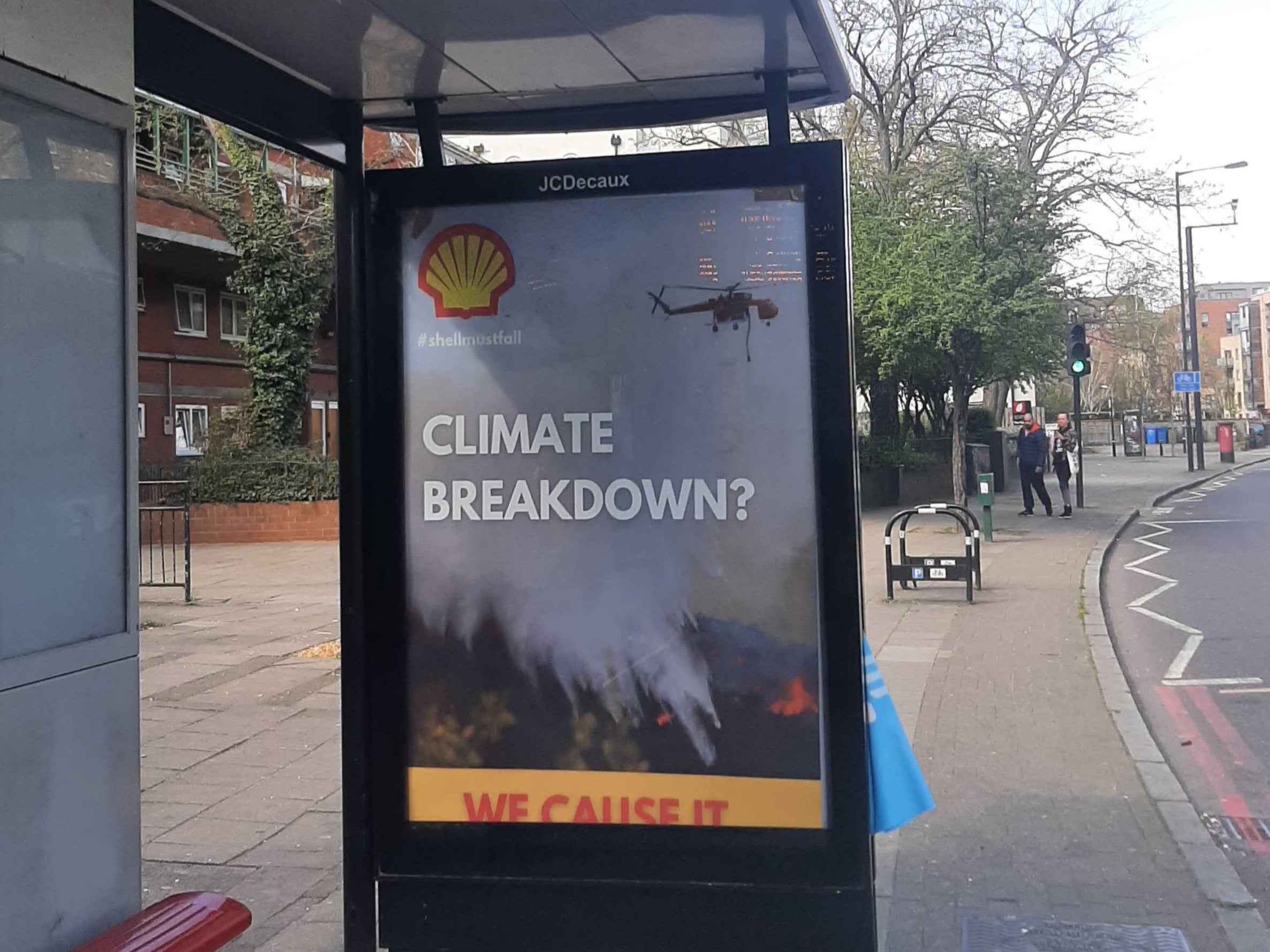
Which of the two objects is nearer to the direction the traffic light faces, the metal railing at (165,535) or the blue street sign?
the metal railing

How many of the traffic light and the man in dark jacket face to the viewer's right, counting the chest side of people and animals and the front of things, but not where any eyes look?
0

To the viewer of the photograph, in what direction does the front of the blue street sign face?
facing the viewer

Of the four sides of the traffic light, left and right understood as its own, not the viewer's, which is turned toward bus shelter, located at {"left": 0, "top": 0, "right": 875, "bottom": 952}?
front

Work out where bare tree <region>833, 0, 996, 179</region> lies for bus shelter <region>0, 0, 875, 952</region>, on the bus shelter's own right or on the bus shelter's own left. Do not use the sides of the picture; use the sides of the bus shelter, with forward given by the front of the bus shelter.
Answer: on the bus shelter's own left

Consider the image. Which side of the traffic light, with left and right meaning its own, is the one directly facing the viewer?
front

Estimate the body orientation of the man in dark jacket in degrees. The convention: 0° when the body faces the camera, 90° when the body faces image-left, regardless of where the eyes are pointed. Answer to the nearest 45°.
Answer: approximately 45°

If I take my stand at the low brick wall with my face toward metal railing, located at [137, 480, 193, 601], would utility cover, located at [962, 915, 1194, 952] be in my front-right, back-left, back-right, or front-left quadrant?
front-left
